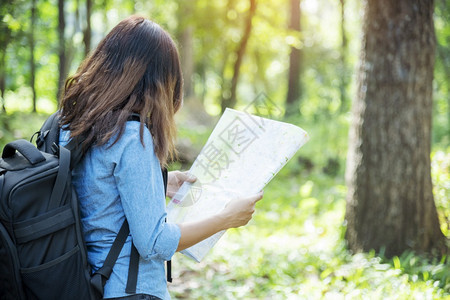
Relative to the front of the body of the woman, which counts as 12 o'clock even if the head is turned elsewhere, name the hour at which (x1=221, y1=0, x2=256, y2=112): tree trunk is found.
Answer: The tree trunk is roughly at 11 o'clock from the woman.

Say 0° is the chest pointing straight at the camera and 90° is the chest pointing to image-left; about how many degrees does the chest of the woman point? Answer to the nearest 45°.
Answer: approximately 225°

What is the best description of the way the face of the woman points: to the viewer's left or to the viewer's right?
to the viewer's right

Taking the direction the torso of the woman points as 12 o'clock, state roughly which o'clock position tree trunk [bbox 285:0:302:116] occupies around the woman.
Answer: The tree trunk is roughly at 11 o'clock from the woman.

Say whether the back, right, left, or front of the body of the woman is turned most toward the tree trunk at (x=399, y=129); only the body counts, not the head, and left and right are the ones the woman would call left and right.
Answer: front
